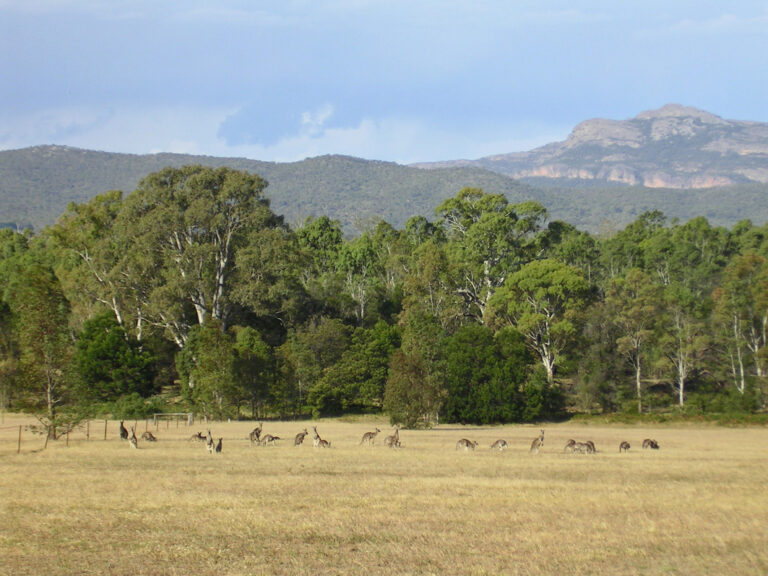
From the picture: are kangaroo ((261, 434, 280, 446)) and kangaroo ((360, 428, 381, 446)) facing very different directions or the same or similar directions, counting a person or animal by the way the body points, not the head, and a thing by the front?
same or similar directions

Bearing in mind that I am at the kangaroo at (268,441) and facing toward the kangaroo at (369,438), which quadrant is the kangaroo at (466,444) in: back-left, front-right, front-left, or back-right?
front-right
